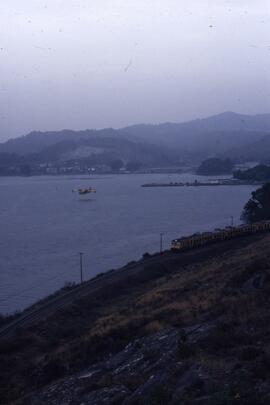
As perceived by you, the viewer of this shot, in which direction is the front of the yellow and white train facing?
facing the viewer and to the left of the viewer

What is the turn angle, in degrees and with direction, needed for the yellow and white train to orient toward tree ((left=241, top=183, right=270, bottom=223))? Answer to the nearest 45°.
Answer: approximately 135° to its right
